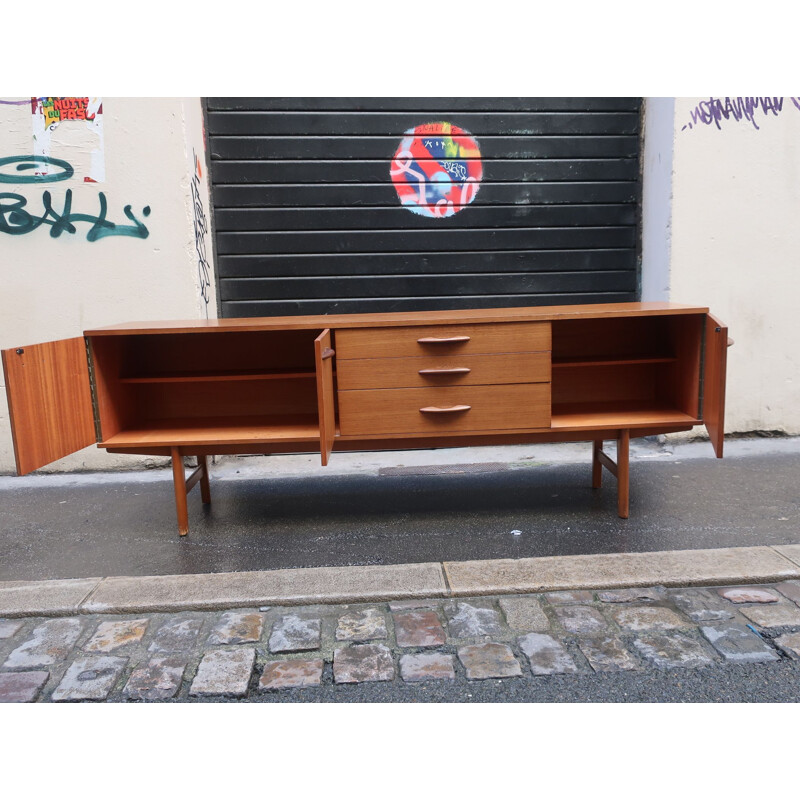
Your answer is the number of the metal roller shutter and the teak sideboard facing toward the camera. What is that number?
2

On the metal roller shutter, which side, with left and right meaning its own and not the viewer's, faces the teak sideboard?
front

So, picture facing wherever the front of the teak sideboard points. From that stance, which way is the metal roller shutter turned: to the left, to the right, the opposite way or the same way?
the same way

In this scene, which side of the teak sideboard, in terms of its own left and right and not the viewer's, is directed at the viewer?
front

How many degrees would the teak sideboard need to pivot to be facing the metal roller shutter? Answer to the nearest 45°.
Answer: approximately 180°

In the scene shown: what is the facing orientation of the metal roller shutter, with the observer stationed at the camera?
facing the viewer
